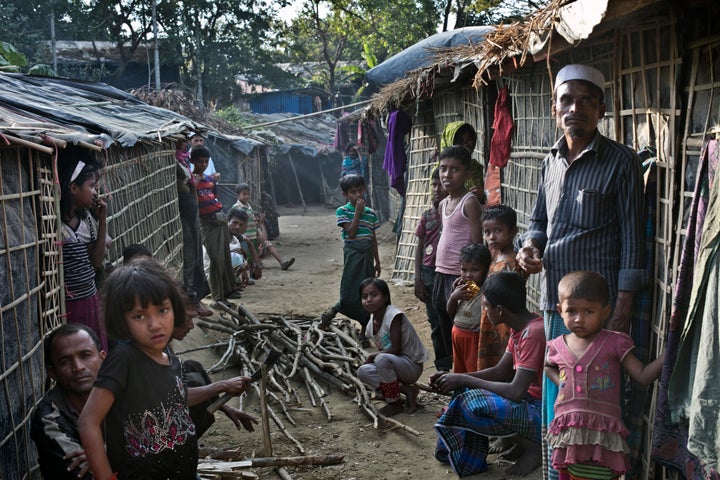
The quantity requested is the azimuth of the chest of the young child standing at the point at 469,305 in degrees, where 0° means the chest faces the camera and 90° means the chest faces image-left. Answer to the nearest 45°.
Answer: approximately 0°

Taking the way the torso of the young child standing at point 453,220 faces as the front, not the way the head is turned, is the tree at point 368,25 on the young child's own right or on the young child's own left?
on the young child's own right

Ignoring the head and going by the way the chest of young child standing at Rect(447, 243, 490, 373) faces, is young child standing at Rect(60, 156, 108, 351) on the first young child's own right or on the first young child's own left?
on the first young child's own right

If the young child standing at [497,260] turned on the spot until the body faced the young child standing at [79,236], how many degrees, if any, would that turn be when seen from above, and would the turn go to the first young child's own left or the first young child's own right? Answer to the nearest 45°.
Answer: approximately 45° to the first young child's own right

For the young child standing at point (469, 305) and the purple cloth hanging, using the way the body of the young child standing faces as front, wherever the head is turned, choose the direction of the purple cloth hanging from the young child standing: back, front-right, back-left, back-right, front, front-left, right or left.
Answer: back

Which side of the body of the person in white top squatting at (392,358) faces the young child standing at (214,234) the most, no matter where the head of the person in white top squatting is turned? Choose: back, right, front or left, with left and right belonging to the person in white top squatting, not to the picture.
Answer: right

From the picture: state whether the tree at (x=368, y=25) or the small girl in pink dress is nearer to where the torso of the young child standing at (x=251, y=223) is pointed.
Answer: the small girl in pink dress
